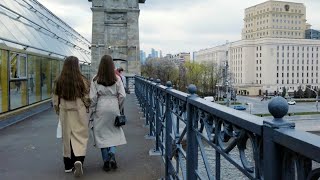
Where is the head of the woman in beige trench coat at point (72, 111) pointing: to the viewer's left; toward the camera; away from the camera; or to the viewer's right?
away from the camera

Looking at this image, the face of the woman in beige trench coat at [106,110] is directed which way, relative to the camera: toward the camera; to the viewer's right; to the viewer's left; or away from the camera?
away from the camera

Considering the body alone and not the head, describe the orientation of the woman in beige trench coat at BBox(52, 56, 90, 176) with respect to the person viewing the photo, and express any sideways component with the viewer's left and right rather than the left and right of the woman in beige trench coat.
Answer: facing away from the viewer

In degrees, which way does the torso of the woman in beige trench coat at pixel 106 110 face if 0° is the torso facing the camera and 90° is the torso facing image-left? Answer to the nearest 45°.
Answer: approximately 180°

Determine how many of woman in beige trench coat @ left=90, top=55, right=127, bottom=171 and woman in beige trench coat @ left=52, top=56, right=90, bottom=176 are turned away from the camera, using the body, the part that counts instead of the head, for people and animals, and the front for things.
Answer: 2
